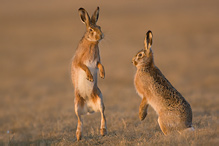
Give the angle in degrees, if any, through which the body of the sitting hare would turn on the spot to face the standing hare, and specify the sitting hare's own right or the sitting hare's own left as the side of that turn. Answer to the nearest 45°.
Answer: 0° — it already faces it

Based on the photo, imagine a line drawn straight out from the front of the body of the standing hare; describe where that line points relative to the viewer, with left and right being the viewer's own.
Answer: facing the viewer and to the right of the viewer

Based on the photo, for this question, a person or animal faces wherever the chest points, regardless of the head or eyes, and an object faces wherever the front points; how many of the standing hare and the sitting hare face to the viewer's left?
1

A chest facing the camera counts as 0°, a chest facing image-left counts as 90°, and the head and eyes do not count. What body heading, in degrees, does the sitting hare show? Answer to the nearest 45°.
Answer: approximately 90°
